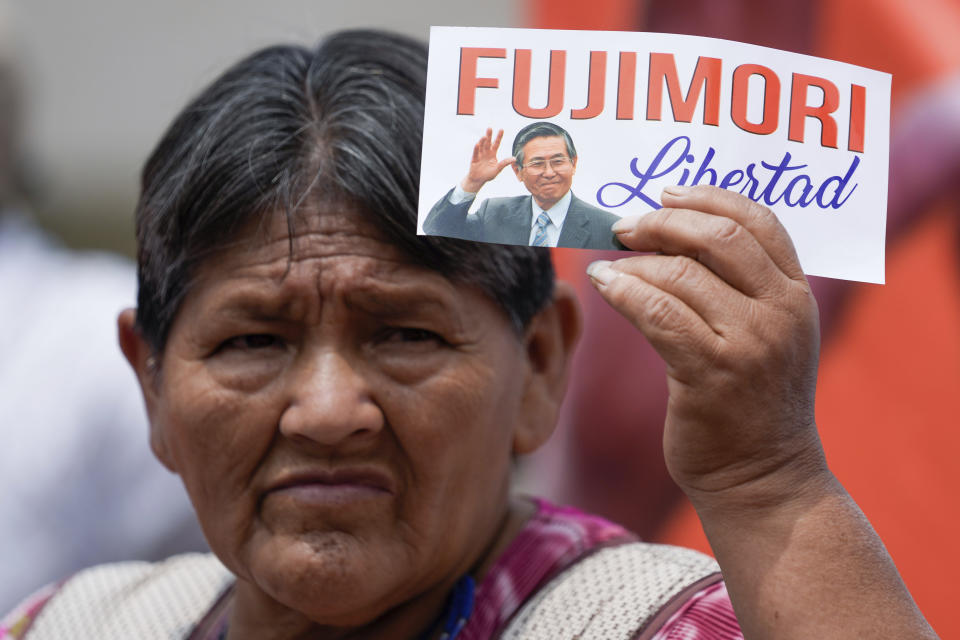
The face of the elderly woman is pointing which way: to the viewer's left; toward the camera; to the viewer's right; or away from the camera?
toward the camera

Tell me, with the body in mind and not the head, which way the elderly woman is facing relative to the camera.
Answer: toward the camera
